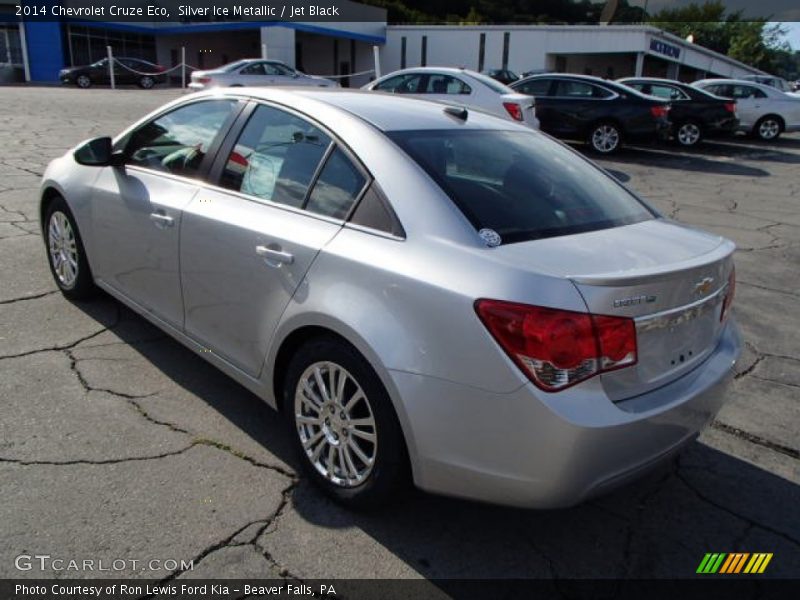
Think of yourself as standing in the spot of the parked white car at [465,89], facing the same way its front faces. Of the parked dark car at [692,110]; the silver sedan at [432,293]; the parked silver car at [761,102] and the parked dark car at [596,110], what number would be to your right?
3

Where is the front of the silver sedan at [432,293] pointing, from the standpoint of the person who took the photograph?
facing away from the viewer and to the left of the viewer

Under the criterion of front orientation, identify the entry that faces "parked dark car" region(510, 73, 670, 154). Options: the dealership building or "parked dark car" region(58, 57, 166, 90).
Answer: the dealership building

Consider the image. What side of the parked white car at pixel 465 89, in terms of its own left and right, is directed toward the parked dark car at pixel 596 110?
right

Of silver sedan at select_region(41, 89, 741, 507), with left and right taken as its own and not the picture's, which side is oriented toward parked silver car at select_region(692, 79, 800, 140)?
right

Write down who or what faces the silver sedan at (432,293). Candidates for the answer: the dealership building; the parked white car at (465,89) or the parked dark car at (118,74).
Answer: the dealership building

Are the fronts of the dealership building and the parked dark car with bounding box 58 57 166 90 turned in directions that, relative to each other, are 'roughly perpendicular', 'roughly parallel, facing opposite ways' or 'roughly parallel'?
roughly perpendicular

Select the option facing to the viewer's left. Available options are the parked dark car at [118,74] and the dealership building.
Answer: the parked dark car

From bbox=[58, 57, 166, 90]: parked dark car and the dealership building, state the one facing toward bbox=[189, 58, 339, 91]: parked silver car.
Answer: the dealership building

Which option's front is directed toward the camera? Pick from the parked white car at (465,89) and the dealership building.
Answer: the dealership building

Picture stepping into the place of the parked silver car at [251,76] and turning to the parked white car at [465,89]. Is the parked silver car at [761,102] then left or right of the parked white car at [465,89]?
left

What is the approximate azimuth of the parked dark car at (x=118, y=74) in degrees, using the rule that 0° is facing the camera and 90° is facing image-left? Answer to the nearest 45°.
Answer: approximately 90°

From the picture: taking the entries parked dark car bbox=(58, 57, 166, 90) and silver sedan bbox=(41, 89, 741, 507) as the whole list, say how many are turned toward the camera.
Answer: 0

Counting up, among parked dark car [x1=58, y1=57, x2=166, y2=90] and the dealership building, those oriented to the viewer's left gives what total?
1

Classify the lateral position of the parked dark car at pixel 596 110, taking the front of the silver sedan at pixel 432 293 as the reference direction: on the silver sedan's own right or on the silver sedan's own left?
on the silver sedan's own right

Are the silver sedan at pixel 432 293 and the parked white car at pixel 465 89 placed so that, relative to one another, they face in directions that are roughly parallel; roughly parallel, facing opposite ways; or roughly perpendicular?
roughly parallel

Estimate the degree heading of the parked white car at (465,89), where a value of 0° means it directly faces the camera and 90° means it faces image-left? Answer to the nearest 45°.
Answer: approximately 135°

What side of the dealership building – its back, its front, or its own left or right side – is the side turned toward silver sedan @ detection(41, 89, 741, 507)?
front

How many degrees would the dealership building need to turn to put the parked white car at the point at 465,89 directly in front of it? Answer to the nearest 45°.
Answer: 0° — it already faces it

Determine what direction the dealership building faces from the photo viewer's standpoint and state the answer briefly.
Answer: facing the viewer

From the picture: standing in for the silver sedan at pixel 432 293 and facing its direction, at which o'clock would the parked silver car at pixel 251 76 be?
The parked silver car is roughly at 1 o'clock from the silver sedan.
